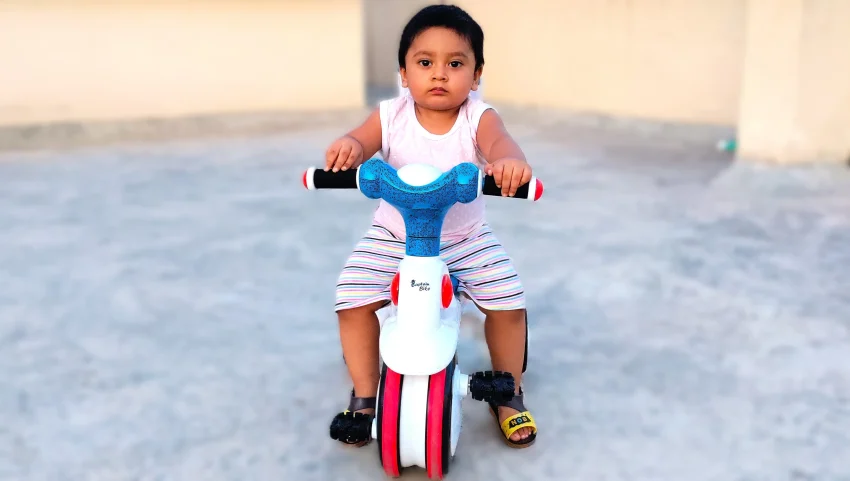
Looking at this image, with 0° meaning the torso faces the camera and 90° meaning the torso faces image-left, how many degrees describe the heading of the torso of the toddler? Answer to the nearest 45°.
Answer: approximately 0°
